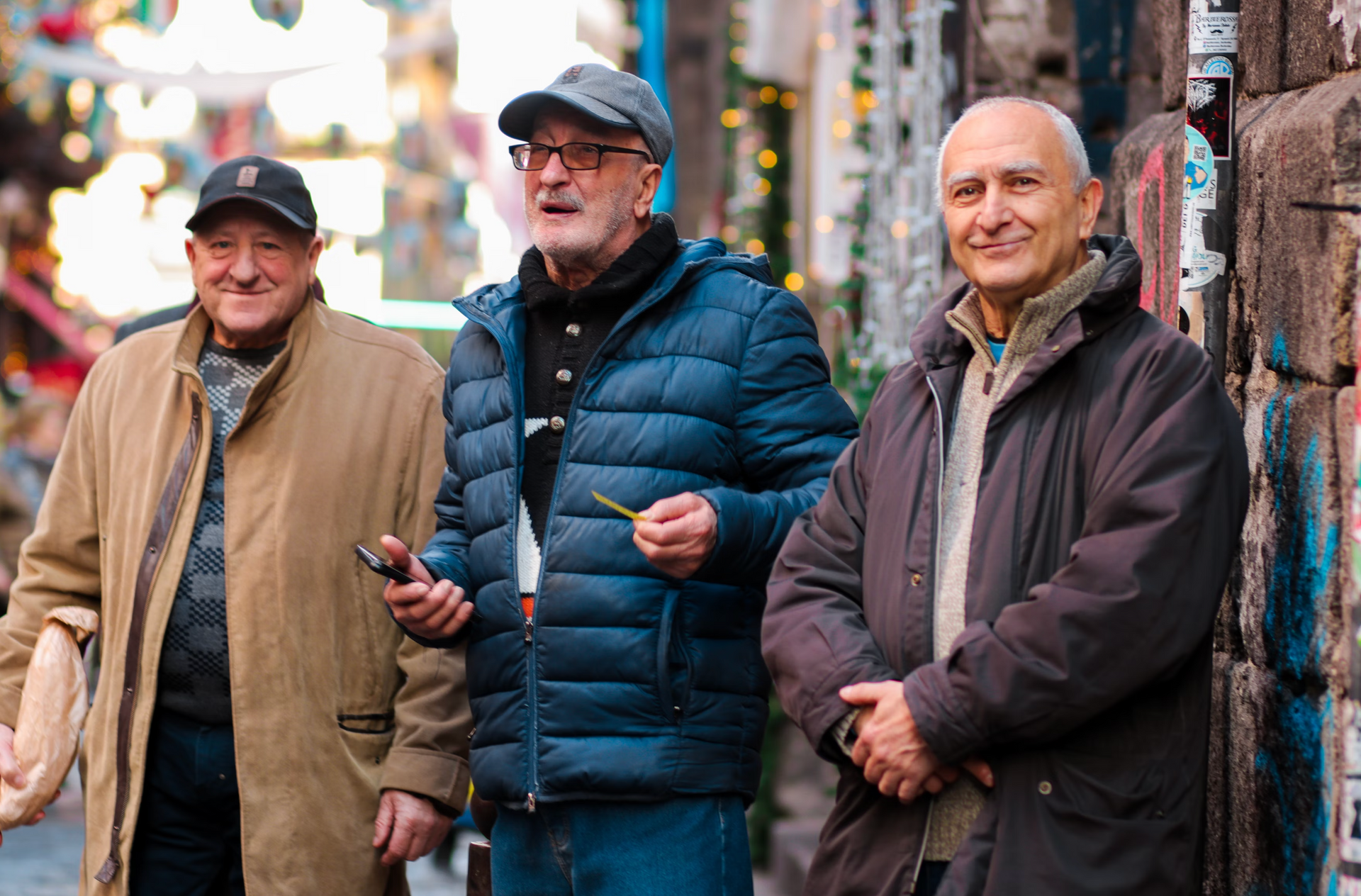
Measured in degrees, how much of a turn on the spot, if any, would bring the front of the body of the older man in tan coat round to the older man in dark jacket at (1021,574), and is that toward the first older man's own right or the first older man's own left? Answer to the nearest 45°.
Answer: approximately 45° to the first older man's own left

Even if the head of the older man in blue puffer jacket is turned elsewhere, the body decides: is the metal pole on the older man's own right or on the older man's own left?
on the older man's own left

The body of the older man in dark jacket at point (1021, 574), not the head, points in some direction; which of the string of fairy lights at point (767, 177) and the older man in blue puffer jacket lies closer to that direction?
the older man in blue puffer jacket

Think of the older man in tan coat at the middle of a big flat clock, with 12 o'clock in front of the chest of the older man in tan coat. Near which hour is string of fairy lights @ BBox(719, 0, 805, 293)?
The string of fairy lights is roughly at 7 o'clock from the older man in tan coat.

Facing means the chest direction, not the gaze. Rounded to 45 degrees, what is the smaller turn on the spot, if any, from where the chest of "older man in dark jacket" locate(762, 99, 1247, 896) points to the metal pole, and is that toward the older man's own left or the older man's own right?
approximately 180°

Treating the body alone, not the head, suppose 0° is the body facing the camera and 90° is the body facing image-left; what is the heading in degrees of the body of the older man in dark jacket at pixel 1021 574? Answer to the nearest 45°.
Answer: approximately 45°

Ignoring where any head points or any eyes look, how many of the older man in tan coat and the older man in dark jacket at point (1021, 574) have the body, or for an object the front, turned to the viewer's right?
0

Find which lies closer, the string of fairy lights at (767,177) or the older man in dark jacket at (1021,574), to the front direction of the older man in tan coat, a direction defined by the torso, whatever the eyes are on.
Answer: the older man in dark jacket

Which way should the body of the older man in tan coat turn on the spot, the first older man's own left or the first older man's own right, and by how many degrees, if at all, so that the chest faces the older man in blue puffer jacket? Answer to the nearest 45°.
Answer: approximately 45° to the first older man's own left

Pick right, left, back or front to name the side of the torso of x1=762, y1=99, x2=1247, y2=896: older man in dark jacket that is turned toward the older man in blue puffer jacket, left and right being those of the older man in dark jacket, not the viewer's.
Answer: right

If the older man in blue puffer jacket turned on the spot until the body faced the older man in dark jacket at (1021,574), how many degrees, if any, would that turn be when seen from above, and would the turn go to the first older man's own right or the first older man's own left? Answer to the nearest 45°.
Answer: approximately 90° to the first older man's own left

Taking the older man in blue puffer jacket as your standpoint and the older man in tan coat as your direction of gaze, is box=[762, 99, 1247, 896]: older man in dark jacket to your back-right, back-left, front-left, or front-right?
back-left

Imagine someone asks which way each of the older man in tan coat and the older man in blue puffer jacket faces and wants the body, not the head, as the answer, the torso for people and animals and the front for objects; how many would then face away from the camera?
0

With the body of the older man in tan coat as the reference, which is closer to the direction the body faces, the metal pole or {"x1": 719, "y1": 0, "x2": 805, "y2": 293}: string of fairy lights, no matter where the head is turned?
the metal pole
